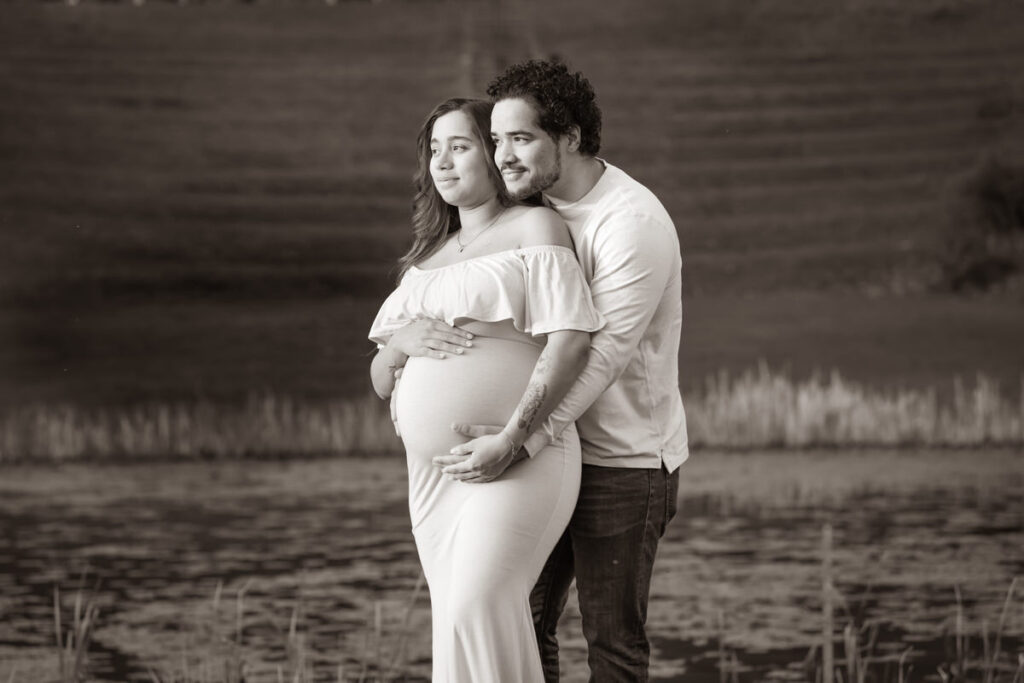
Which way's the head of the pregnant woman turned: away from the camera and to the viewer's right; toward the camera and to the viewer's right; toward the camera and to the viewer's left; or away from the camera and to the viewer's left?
toward the camera and to the viewer's left

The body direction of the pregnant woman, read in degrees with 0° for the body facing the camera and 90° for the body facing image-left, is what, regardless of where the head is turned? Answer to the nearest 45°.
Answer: approximately 45°
